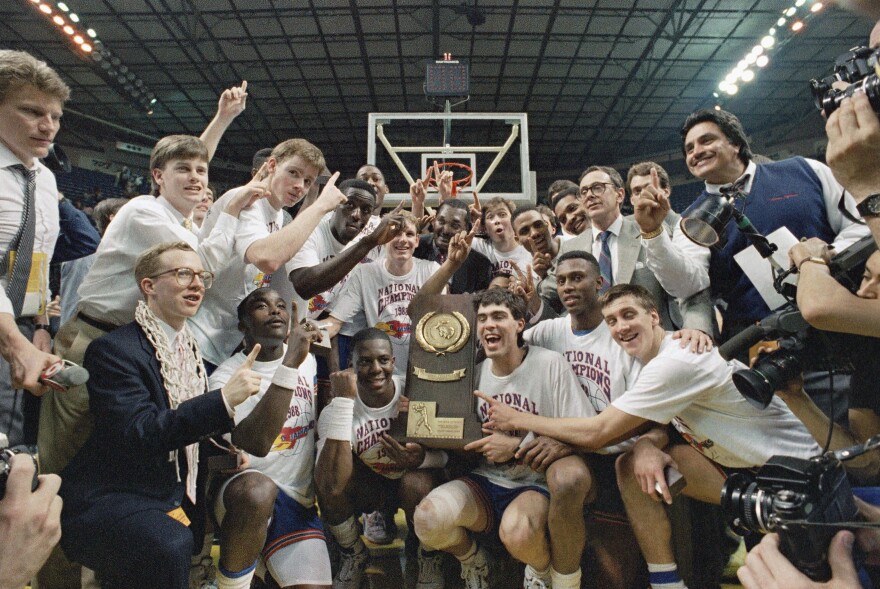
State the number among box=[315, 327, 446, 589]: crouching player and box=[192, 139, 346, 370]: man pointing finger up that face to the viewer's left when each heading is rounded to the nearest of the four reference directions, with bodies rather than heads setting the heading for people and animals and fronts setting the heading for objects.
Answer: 0

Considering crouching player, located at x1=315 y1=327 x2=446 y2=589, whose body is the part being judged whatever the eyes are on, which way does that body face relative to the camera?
toward the camera

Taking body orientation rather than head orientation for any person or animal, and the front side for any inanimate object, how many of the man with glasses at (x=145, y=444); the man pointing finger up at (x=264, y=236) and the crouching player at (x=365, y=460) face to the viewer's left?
0

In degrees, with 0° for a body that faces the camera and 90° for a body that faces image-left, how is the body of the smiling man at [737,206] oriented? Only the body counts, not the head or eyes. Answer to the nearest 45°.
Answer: approximately 45°

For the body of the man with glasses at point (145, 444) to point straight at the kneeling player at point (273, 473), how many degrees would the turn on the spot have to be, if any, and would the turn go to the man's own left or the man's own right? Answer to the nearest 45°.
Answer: approximately 90° to the man's own left

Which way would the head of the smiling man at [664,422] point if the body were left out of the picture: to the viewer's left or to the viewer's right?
to the viewer's left

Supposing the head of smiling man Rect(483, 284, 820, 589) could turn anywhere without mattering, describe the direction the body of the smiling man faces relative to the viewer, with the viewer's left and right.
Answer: facing the viewer and to the left of the viewer

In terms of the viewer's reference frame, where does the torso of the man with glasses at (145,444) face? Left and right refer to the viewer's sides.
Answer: facing the viewer and to the right of the viewer

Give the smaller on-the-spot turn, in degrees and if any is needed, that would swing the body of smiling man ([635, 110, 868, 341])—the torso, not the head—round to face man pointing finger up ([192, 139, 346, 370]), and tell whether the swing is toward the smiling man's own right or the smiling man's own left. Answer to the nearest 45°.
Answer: approximately 45° to the smiling man's own right

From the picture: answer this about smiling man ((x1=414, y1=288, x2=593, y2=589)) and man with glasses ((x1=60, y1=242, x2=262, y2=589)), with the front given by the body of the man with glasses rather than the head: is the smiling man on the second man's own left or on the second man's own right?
on the second man's own left

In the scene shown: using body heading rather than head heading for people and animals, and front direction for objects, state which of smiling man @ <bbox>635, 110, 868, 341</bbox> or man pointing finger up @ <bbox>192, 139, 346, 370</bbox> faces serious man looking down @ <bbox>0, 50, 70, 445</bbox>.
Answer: smiling man @ <bbox>635, 110, 868, 341</bbox>
